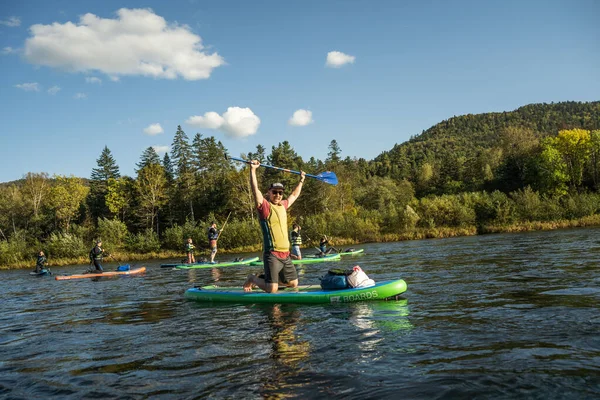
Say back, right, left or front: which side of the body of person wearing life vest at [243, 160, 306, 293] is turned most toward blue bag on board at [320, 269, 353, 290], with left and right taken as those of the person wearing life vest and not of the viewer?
left

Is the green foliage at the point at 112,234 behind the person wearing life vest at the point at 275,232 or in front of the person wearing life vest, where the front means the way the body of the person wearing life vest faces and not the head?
behind

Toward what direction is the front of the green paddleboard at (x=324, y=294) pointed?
to the viewer's right

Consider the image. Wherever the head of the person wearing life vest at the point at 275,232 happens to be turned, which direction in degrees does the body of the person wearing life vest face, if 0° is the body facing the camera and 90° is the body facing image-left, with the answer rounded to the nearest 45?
approximately 315°

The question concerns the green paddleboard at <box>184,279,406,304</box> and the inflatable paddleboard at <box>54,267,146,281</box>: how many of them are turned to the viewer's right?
2

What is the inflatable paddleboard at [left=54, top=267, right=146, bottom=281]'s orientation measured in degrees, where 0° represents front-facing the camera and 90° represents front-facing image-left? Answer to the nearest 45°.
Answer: approximately 270°

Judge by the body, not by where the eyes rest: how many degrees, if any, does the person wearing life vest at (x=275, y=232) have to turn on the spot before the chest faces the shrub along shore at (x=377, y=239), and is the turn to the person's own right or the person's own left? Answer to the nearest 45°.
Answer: approximately 135° to the person's own left

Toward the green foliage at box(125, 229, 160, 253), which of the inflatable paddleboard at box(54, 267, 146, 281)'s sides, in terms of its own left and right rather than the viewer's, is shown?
left

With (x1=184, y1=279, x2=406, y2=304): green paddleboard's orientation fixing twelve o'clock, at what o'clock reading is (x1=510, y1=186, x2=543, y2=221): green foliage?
The green foliage is roughly at 10 o'clock from the green paddleboard.
